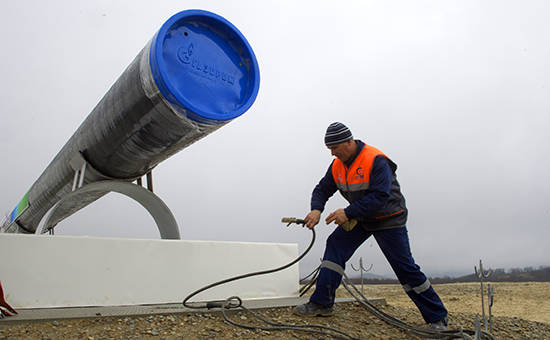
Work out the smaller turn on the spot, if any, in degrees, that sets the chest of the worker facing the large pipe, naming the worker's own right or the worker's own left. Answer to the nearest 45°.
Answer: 0° — they already face it

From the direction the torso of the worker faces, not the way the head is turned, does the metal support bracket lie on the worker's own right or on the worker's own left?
on the worker's own right

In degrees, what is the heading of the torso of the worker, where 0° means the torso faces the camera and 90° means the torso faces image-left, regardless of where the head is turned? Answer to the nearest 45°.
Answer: approximately 45°
